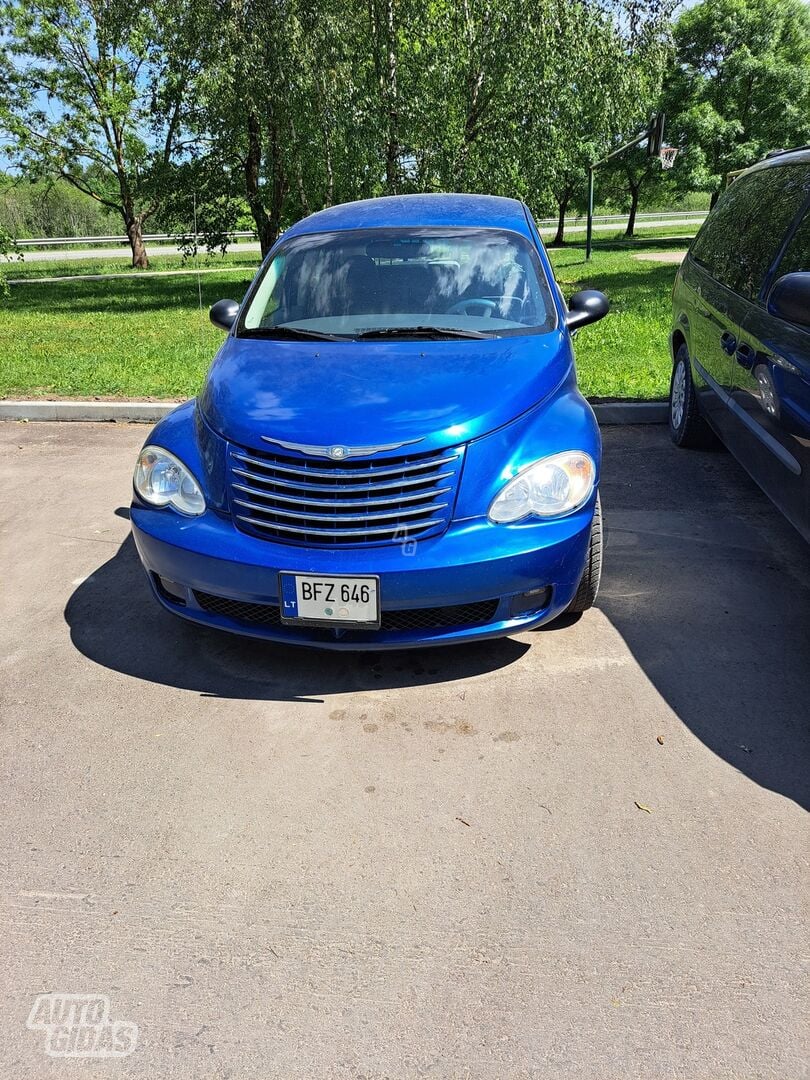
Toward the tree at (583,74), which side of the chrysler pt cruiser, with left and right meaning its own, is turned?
back

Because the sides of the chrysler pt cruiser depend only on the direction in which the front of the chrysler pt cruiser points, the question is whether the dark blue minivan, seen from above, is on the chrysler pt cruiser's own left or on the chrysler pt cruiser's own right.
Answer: on the chrysler pt cruiser's own left

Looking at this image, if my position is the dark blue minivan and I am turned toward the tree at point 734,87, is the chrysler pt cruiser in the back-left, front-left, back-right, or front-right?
back-left

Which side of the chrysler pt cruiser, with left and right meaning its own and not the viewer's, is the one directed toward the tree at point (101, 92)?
back

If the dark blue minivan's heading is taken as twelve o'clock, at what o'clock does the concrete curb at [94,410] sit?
The concrete curb is roughly at 5 o'clock from the dark blue minivan.

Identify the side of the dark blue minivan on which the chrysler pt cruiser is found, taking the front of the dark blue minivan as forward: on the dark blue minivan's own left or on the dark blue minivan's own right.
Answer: on the dark blue minivan's own right

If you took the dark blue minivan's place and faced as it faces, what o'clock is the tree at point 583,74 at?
The tree is roughly at 7 o'clock from the dark blue minivan.

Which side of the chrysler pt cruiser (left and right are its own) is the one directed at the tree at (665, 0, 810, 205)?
back

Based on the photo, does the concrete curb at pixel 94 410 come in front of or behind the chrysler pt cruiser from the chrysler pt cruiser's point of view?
behind
